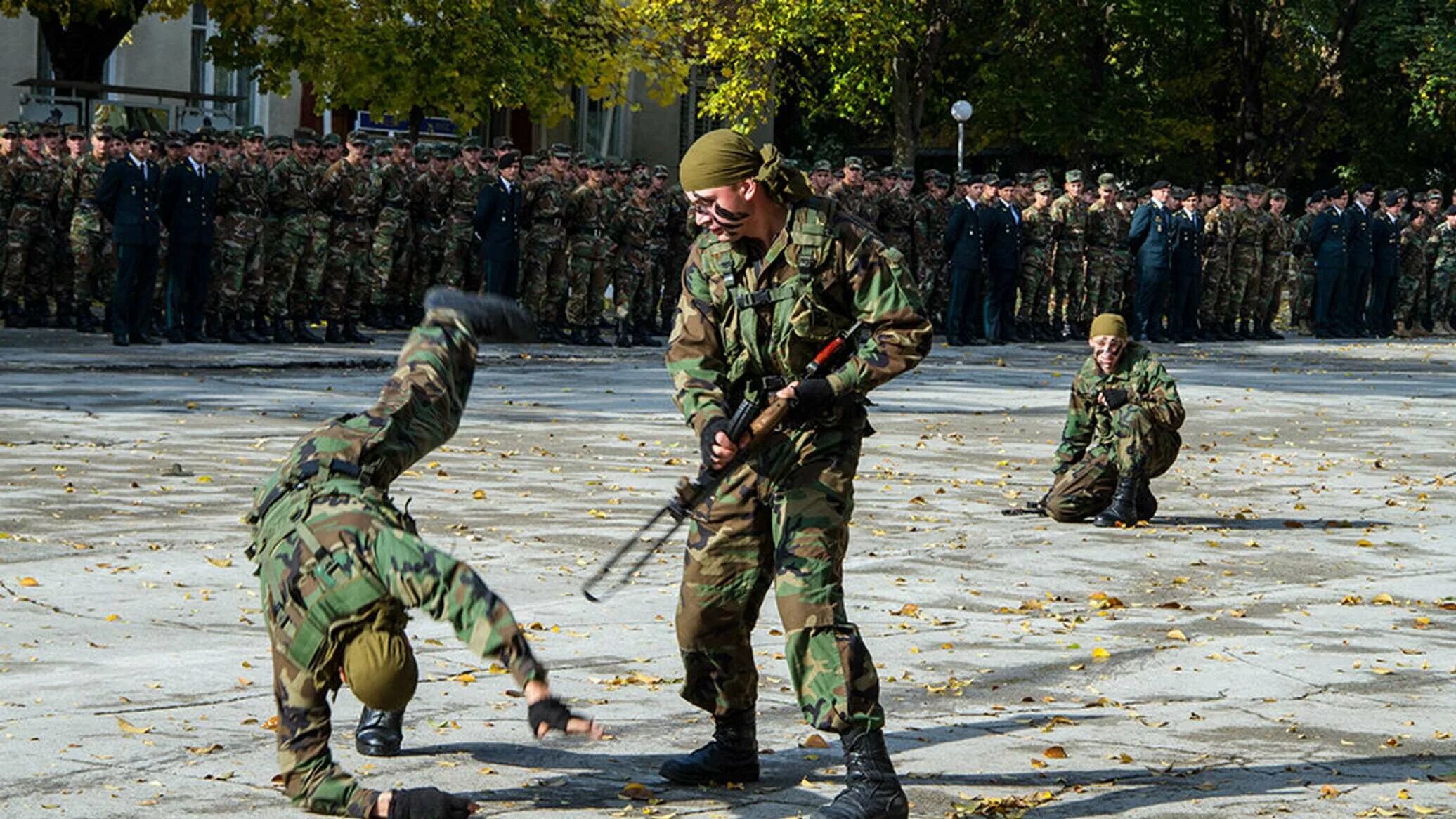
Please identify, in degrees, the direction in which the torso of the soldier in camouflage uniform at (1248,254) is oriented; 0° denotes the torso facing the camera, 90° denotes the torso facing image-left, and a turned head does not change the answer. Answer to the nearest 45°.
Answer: approximately 0°

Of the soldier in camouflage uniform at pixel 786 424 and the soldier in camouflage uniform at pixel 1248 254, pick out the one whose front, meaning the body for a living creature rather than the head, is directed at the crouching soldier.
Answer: the soldier in camouflage uniform at pixel 1248 254

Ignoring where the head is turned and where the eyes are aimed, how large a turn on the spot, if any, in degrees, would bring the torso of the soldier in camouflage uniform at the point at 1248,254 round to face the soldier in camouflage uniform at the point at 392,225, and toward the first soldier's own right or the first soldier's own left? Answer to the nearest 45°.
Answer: approximately 45° to the first soldier's own right

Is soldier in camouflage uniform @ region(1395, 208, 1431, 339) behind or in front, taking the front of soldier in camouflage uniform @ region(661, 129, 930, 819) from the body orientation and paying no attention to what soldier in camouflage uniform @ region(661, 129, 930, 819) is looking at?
behind

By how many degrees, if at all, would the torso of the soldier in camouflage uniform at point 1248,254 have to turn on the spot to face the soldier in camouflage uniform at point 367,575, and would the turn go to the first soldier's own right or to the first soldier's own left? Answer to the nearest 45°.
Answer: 0° — they already face them

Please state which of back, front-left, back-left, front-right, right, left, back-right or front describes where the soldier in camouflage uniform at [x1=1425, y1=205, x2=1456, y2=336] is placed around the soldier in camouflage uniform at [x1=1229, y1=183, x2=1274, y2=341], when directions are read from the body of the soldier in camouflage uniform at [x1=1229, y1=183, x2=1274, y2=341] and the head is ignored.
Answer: back-left

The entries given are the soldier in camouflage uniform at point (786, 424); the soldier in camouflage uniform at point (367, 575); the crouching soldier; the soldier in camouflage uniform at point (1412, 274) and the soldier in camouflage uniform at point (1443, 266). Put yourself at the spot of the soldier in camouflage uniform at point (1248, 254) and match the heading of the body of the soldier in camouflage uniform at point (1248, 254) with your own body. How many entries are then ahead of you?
3
